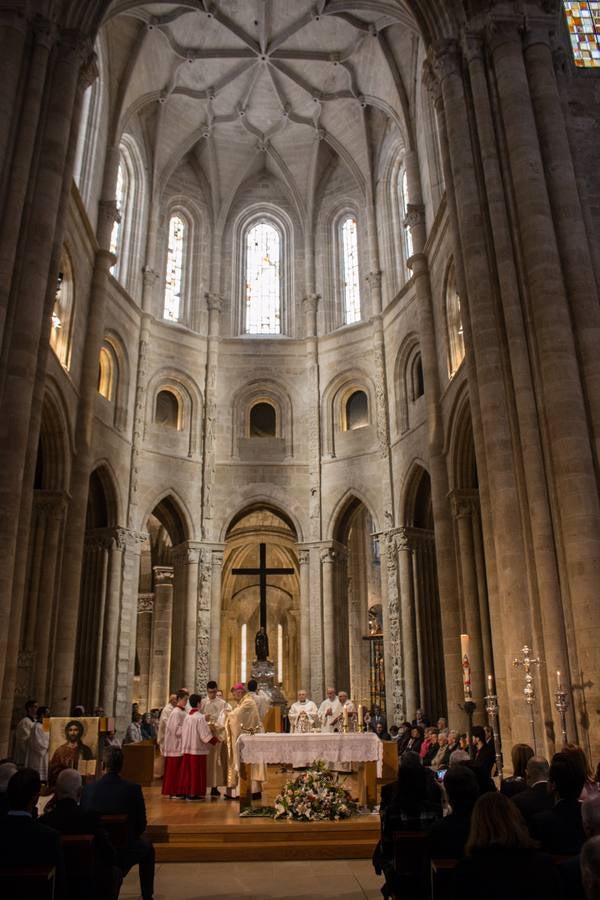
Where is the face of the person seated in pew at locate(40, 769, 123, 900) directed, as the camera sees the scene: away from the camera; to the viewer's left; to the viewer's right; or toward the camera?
away from the camera

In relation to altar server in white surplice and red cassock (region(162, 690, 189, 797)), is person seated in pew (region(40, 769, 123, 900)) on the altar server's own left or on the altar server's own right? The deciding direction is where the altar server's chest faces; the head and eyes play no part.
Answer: on the altar server's own right

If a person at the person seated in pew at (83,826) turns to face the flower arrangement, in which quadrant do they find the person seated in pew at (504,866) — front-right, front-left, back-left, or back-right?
back-right

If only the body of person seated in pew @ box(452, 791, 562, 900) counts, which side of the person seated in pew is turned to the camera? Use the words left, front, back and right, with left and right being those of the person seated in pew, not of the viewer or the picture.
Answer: back

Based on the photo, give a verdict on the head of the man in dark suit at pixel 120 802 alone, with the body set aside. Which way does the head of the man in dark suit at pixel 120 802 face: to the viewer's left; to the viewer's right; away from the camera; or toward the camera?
away from the camera

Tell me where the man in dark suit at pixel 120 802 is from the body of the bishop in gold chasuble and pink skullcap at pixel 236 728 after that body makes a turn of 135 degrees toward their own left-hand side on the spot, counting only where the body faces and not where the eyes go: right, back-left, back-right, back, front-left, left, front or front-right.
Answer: front-right

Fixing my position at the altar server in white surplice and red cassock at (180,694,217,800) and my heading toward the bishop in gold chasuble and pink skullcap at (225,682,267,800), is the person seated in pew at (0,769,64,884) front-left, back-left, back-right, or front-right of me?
back-right

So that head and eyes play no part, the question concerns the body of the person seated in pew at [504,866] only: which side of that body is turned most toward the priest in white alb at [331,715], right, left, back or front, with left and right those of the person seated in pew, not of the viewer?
front

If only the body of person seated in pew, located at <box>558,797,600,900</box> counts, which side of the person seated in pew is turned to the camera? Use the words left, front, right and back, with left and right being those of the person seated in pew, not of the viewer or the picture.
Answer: back

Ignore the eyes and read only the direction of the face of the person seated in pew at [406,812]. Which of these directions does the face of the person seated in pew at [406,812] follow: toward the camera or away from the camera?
away from the camera

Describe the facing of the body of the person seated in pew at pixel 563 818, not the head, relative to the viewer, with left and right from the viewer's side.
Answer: facing away from the viewer

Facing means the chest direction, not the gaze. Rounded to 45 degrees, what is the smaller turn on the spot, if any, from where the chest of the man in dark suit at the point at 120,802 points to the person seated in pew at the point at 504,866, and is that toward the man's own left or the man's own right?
approximately 135° to the man's own right

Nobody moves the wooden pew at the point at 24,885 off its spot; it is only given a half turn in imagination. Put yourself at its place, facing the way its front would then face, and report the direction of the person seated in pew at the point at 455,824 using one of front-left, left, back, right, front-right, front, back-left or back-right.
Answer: left

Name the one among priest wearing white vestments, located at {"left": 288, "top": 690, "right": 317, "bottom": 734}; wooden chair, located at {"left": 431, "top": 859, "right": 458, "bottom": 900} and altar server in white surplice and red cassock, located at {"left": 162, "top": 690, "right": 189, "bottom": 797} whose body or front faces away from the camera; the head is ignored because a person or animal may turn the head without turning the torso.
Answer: the wooden chair

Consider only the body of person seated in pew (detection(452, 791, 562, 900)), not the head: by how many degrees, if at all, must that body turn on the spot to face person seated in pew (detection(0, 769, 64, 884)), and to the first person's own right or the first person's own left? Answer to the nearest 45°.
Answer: approximately 90° to the first person's own left

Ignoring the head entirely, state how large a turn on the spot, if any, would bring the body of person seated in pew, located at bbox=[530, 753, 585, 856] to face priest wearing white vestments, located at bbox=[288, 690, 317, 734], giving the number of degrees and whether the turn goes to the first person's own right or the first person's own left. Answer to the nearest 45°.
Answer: approximately 45° to the first person's own left

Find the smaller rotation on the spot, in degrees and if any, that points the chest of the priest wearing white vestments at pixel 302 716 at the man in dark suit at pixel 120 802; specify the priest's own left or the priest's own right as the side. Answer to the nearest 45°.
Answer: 0° — they already face them

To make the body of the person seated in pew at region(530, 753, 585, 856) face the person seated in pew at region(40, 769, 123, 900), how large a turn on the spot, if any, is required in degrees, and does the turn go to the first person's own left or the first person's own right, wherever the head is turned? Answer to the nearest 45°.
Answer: approximately 90° to the first person's own left

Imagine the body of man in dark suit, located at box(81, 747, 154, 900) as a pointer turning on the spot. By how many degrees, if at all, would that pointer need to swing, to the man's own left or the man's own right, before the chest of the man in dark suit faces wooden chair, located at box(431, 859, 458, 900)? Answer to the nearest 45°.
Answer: approximately 135° to the man's own right

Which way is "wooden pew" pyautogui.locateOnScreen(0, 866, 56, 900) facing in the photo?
away from the camera

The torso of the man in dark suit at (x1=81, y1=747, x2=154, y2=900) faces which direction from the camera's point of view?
away from the camera

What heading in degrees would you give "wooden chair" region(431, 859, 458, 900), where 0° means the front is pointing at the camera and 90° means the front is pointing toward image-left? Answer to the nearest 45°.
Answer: approximately 180°

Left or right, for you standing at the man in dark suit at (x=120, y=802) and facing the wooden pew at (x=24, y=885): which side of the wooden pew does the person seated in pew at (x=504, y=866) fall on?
left

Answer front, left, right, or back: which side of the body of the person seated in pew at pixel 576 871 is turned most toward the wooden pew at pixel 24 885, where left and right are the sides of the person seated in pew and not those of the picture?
left

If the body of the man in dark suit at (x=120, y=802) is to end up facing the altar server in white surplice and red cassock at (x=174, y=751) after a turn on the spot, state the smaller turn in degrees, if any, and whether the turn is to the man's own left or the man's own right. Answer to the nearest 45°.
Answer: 0° — they already face them
